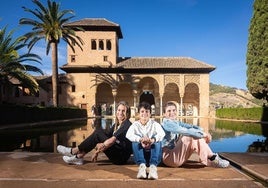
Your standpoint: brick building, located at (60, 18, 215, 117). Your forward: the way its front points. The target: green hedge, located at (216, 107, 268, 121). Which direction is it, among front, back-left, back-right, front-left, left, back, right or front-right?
front-left

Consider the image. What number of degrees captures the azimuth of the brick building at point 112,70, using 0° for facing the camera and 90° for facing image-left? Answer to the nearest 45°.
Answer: approximately 0°

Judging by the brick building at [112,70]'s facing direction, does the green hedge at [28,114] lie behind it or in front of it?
in front

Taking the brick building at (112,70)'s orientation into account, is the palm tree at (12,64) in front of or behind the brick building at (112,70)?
in front
